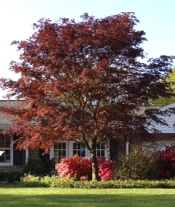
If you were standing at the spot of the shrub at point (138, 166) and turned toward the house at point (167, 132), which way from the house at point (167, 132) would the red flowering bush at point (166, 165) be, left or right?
right

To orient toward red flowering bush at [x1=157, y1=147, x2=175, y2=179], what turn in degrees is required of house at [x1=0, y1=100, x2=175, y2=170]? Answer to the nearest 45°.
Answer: approximately 45° to its left

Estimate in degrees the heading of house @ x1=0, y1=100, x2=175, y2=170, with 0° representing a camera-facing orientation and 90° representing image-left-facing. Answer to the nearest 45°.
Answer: approximately 0°

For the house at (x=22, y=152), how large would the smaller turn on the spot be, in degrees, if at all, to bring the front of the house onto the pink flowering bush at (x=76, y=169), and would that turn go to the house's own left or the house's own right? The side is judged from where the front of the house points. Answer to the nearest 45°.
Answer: approximately 45° to the house's own left
